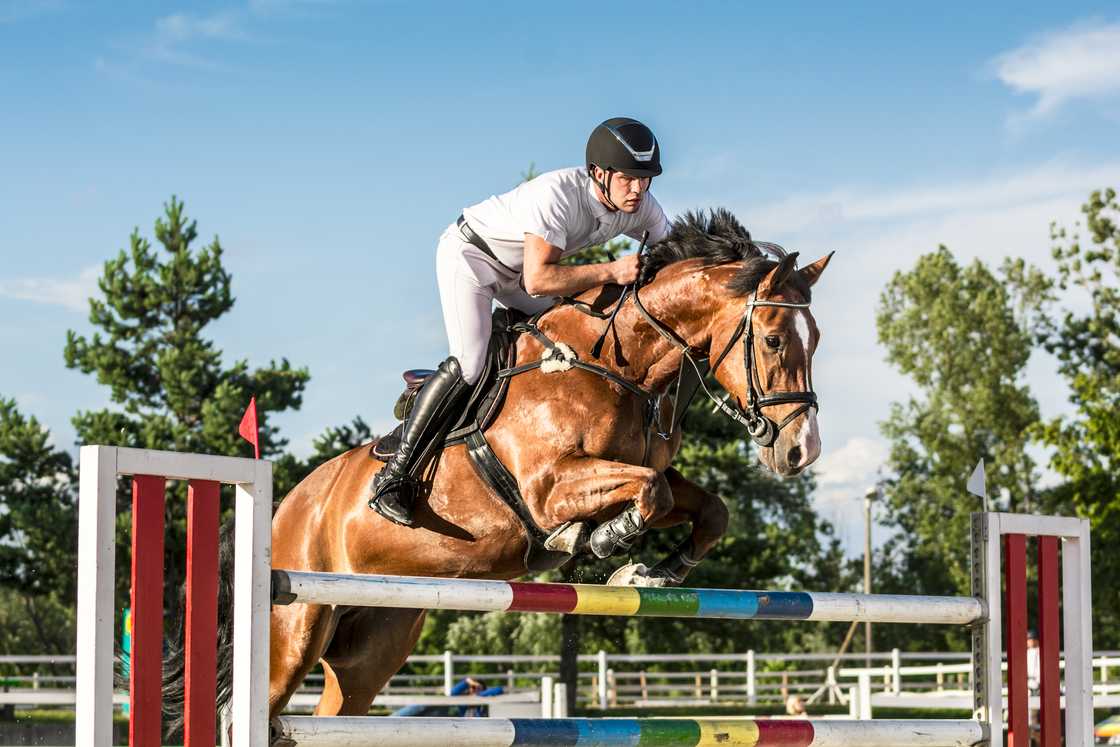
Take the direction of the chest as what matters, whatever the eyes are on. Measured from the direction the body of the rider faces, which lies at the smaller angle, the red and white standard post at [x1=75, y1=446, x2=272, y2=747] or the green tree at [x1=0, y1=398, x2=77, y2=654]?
the red and white standard post

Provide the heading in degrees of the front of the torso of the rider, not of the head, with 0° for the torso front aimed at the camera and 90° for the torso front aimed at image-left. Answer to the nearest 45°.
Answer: approximately 315°

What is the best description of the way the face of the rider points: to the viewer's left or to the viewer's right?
to the viewer's right

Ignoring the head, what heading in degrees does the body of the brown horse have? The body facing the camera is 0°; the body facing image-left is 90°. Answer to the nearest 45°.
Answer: approximately 315°
